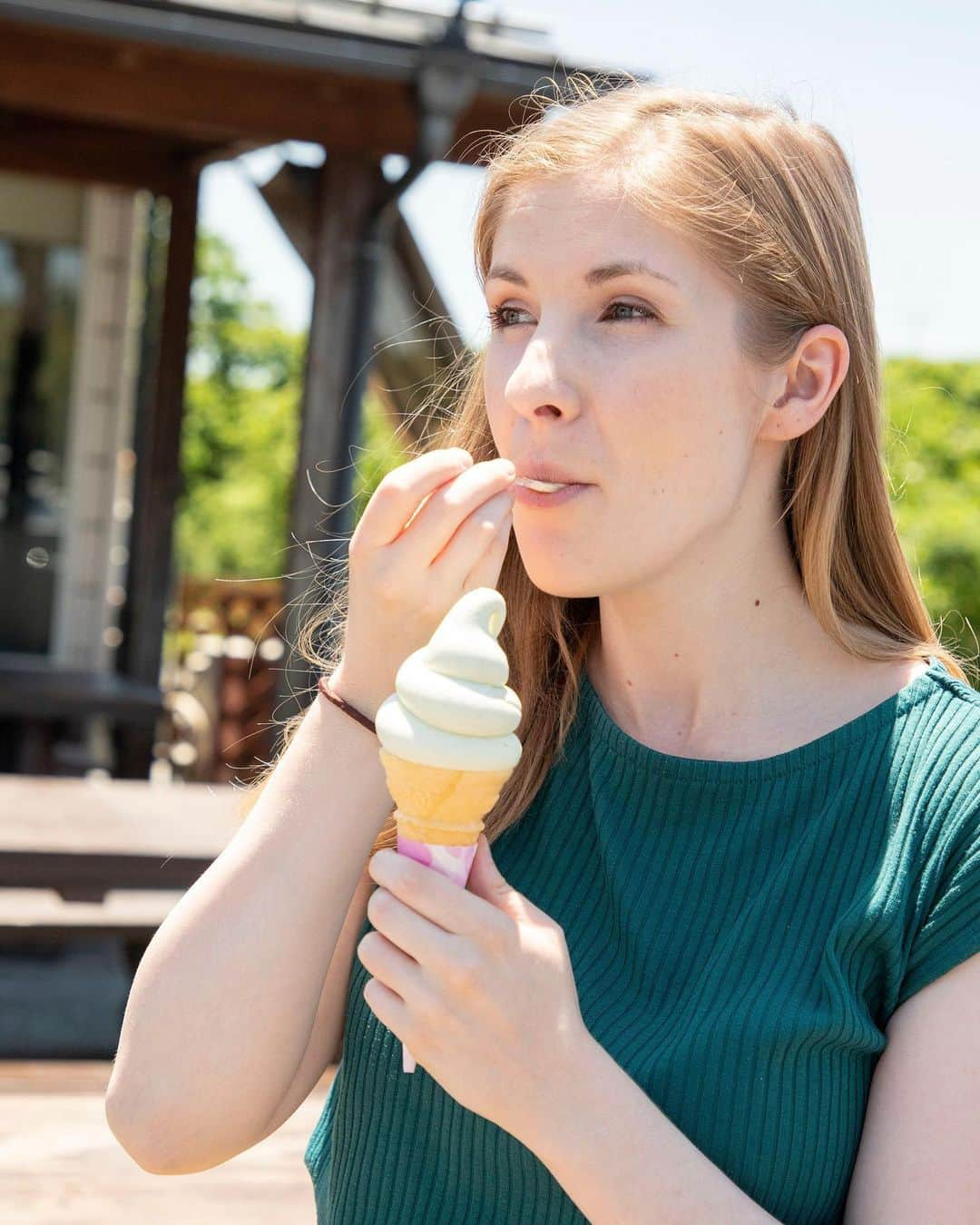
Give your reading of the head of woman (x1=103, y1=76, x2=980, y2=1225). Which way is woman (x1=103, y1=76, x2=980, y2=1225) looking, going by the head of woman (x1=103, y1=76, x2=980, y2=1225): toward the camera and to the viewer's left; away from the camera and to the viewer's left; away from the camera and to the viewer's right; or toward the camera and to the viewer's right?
toward the camera and to the viewer's left

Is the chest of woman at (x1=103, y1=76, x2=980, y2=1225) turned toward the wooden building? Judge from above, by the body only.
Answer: no

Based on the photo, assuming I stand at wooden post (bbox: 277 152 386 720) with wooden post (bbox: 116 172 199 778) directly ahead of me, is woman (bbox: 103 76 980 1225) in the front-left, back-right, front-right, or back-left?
back-left

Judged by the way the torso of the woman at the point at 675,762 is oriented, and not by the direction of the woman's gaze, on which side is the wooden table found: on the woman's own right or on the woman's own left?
on the woman's own right

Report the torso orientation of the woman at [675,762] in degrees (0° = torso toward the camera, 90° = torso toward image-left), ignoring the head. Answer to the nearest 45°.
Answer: approximately 45°

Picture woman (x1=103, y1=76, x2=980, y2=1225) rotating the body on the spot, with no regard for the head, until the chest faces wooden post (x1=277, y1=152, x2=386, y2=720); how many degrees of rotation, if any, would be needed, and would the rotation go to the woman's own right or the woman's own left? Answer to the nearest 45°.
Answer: approximately 135° to the woman's own right

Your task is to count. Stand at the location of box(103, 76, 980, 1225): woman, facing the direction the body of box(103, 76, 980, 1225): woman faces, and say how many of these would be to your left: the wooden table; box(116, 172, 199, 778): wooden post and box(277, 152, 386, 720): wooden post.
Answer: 0
